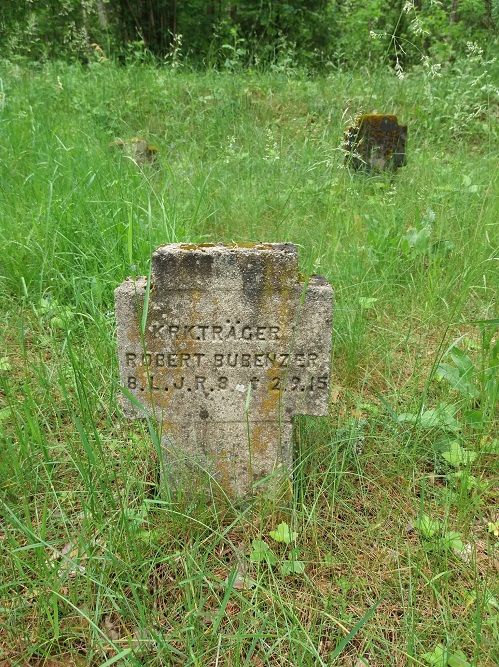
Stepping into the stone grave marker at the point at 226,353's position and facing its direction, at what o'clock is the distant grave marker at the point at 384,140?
The distant grave marker is roughly at 7 o'clock from the stone grave marker.

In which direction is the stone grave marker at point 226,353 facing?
toward the camera
